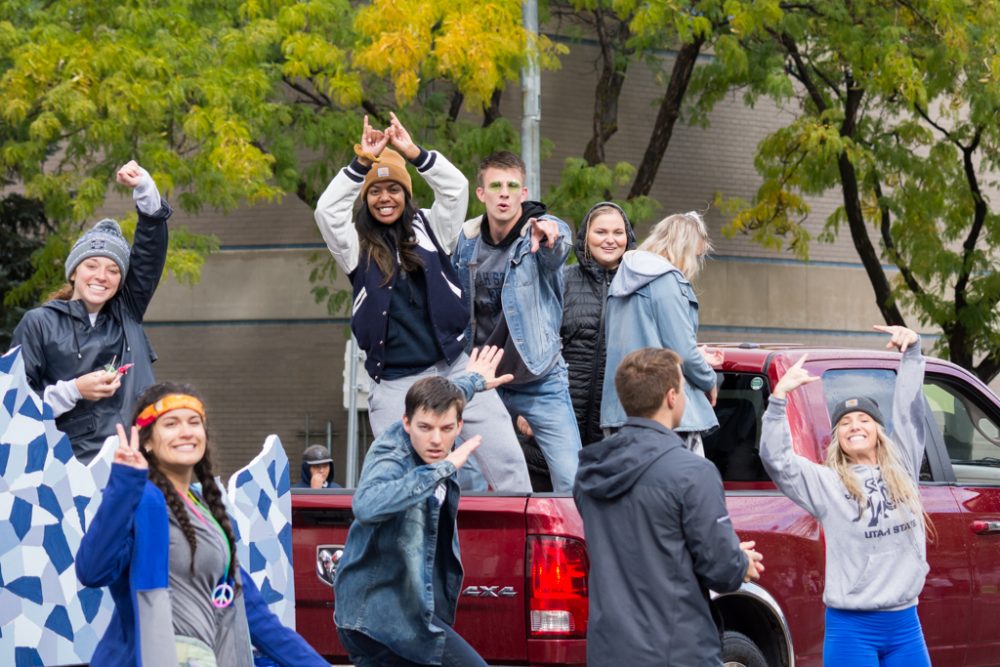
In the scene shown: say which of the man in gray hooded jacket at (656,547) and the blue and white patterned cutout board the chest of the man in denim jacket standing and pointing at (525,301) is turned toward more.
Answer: the man in gray hooded jacket

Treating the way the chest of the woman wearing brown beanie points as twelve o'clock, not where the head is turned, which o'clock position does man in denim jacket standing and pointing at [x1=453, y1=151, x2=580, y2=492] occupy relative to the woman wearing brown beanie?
The man in denim jacket standing and pointing is roughly at 8 o'clock from the woman wearing brown beanie.

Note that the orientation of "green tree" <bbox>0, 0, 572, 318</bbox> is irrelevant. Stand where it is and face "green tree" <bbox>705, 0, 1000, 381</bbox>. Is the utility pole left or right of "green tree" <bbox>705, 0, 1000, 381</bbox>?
right

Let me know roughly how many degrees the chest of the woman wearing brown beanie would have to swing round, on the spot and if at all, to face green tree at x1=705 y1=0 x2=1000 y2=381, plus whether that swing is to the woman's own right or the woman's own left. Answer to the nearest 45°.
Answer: approximately 135° to the woman's own left

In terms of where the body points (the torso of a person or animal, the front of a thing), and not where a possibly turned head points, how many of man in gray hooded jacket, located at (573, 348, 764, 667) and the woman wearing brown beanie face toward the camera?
1

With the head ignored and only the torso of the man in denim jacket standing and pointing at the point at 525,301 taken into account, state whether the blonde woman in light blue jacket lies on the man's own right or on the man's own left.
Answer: on the man's own left

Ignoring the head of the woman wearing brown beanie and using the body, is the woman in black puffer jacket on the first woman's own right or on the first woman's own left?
on the first woman's own left

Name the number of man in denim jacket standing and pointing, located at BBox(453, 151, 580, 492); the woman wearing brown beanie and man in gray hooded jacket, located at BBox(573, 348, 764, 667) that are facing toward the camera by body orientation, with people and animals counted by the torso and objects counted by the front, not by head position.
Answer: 2

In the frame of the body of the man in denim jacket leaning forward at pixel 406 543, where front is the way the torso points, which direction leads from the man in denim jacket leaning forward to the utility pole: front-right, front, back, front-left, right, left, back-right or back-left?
back-left

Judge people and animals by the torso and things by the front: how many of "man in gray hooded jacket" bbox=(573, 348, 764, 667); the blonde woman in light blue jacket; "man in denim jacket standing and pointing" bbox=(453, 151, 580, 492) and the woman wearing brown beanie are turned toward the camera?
2

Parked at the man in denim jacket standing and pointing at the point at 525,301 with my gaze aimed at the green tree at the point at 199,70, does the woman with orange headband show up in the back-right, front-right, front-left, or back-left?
back-left
